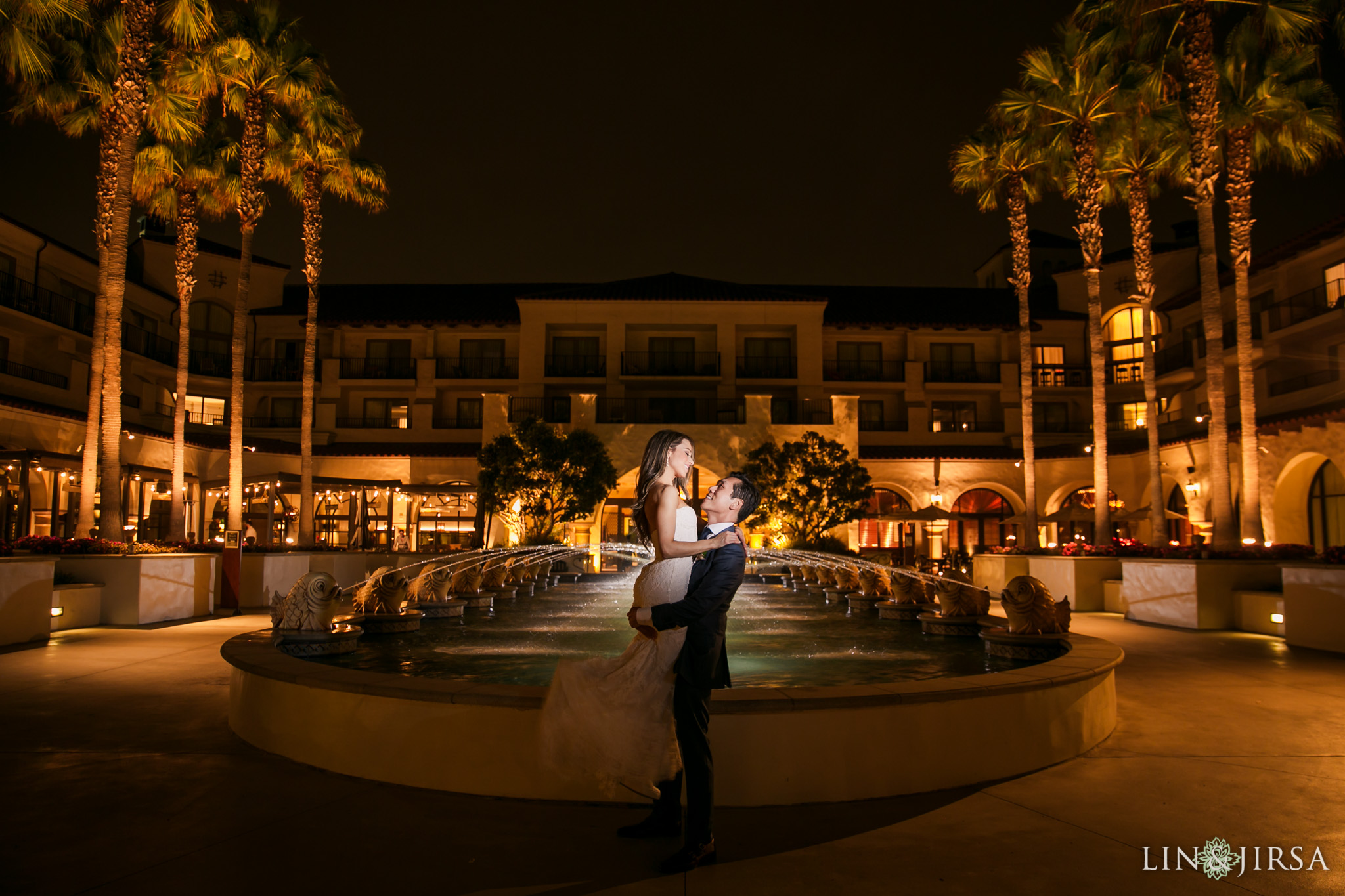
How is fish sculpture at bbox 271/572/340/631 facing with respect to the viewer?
to the viewer's right

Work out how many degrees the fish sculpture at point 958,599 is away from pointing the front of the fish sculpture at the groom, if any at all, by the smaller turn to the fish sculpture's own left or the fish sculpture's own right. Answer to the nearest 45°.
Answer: approximately 90° to the fish sculpture's own left

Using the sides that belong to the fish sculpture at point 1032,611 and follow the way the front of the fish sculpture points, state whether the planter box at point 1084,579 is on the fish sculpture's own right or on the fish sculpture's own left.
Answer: on the fish sculpture's own right

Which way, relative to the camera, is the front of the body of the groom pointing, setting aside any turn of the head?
to the viewer's left

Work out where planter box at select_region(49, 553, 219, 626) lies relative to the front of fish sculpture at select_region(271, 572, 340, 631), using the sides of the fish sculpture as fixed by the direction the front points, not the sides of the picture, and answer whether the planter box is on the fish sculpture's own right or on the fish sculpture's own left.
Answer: on the fish sculpture's own left

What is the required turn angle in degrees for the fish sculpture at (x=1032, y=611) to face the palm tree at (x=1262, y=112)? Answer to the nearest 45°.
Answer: approximately 90° to its right

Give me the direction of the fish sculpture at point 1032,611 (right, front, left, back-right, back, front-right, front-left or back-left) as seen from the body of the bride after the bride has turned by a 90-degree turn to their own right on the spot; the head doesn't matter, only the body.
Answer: back-left

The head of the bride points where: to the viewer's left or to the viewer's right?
to the viewer's right

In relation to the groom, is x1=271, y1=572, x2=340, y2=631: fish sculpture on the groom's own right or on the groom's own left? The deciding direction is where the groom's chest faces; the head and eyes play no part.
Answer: on the groom's own right

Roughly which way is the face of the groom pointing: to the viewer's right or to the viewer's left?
to the viewer's left

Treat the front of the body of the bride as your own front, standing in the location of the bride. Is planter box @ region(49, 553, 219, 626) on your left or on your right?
on your left

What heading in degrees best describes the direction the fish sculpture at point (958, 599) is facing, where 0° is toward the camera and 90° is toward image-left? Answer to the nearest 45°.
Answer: approximately 90°

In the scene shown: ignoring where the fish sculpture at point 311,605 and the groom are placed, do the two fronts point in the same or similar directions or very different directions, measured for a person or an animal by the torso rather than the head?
very different directions

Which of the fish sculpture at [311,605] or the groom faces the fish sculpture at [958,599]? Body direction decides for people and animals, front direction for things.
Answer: the fish sculpture at [311,605]

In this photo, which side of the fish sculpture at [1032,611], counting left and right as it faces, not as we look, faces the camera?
left

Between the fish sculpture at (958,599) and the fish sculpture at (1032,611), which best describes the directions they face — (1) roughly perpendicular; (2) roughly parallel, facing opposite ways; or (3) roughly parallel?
roughly parallel

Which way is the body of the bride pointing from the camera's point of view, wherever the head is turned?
to the viewer's right

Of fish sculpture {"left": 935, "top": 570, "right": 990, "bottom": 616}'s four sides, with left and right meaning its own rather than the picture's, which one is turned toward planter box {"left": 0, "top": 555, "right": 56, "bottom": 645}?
front
